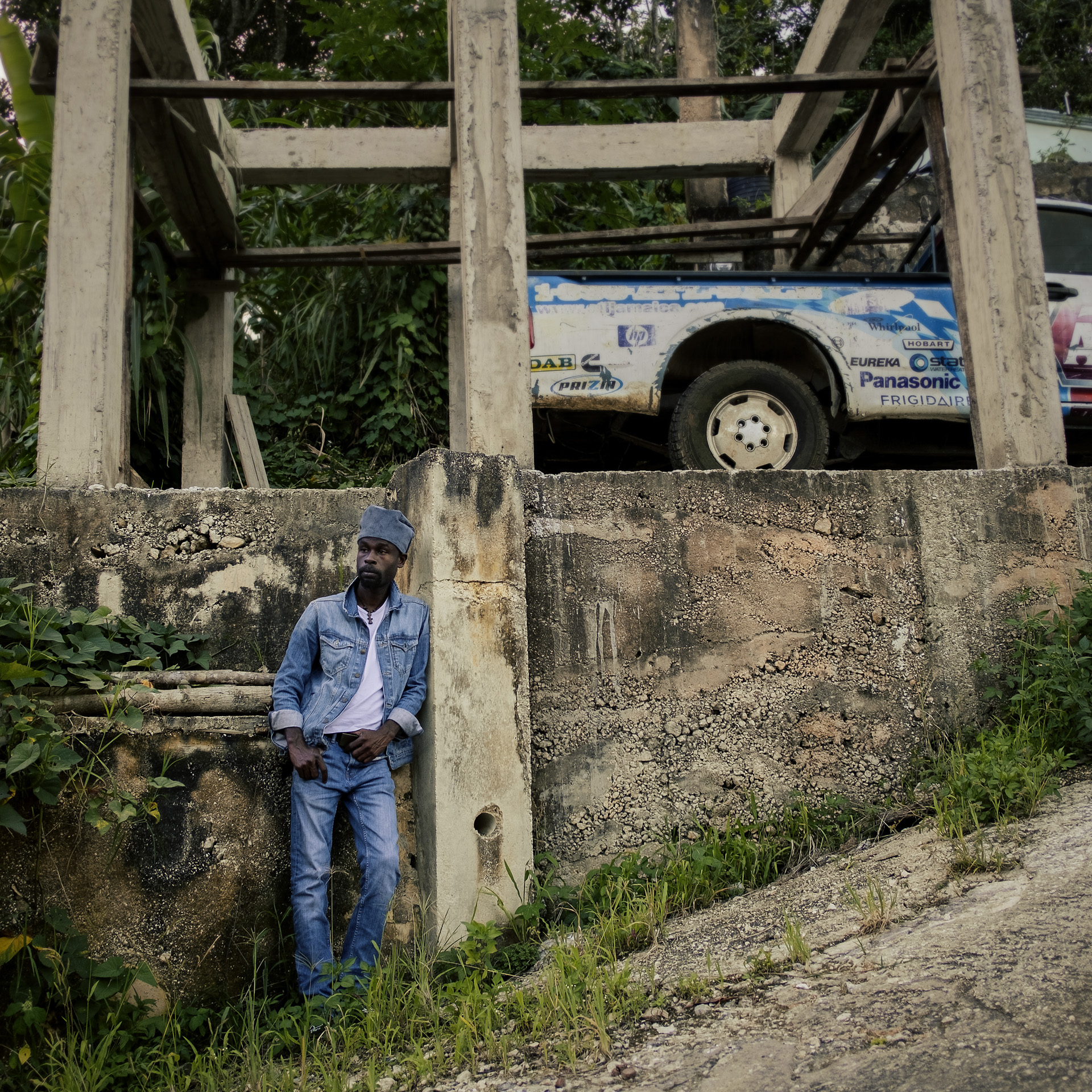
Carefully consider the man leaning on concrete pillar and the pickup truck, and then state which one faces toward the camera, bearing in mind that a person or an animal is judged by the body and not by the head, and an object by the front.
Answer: the man leaning on concrete pillar

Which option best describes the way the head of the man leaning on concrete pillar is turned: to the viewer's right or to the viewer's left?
to the viewer's left

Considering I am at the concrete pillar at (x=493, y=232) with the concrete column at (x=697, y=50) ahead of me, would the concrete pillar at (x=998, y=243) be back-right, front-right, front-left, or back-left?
front-right

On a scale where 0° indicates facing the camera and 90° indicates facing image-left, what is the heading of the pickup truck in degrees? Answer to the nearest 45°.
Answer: approximately 270°

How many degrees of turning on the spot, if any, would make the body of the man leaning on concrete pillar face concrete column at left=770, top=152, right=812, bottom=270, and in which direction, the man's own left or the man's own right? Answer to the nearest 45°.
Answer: approximately 135° to the man's own left

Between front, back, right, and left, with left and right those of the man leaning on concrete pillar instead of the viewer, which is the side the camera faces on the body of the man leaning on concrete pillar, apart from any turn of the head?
front

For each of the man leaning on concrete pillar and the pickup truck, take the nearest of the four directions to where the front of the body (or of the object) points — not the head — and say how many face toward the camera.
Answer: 1

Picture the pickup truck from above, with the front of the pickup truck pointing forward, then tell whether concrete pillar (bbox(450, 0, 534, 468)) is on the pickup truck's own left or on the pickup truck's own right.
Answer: on the pickup truck's own right
